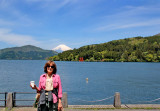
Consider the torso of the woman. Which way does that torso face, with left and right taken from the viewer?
facing the viewer
